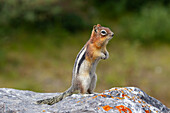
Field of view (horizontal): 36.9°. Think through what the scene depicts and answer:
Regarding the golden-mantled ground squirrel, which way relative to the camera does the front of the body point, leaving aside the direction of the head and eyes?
to the viewer's right
